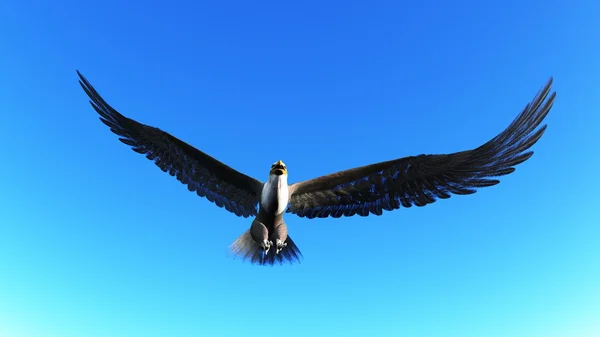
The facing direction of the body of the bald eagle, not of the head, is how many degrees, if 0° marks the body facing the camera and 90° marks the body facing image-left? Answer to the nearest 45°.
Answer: approximately 0°
